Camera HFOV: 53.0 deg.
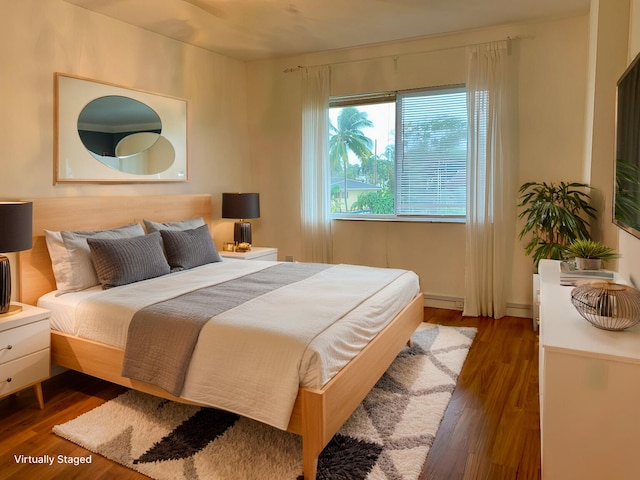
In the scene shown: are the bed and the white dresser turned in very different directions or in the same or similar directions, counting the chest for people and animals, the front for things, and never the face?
very different directions

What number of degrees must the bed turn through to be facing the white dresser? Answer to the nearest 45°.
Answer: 0° — it already faces it

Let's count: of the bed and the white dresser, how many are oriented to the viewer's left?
1

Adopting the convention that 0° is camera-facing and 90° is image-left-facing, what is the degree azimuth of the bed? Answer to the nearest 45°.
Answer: approximately 315°

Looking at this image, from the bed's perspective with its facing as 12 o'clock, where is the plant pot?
The plant pot is roughly at 11 o'clock from the bed.

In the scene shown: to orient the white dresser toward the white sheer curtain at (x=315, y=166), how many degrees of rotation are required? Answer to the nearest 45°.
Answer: approximately 45° to its right

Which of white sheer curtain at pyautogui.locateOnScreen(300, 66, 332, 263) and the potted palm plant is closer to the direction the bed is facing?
the potted palm plant

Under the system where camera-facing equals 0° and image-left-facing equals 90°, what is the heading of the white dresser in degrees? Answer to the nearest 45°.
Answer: approximately 90°
